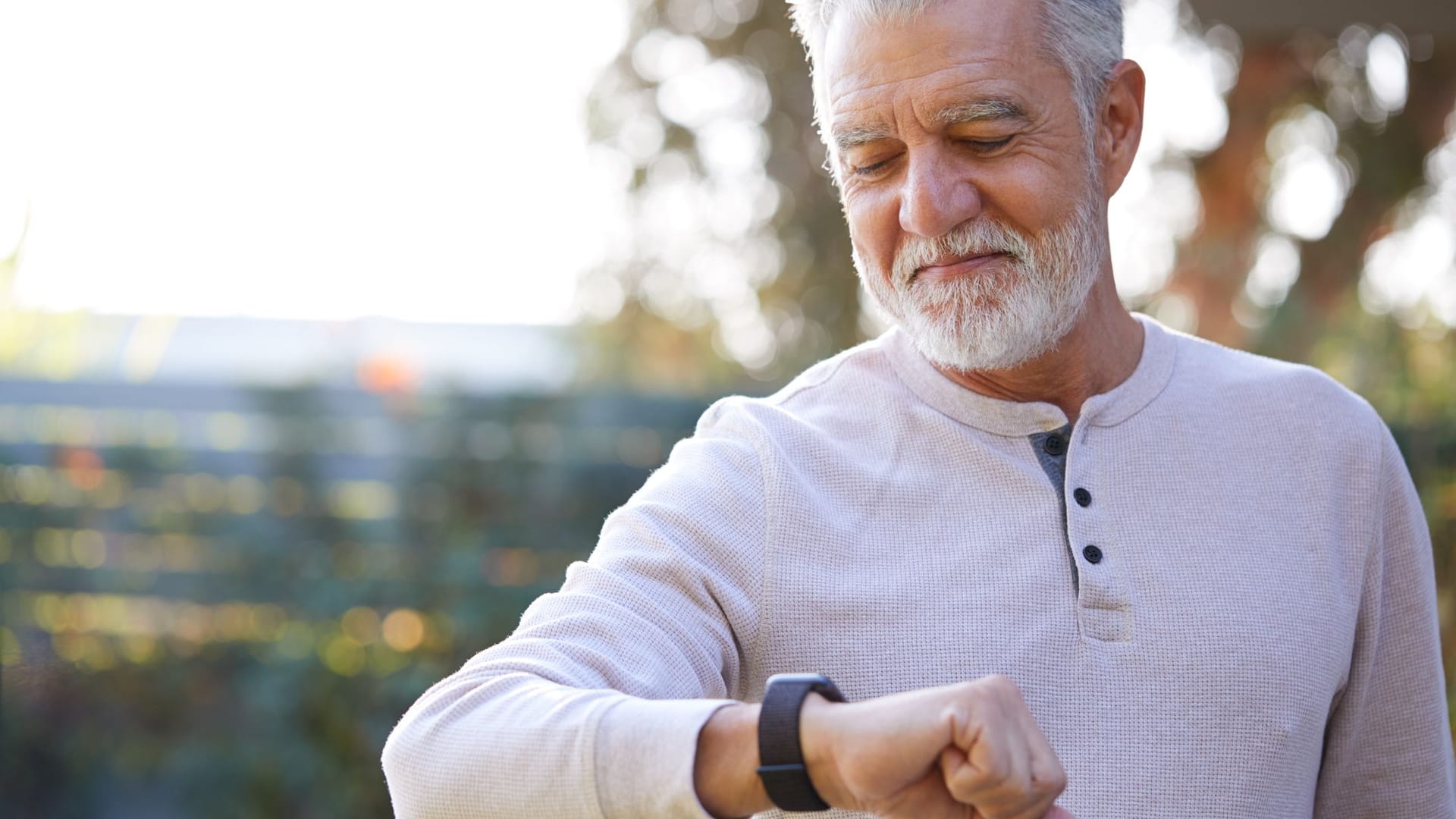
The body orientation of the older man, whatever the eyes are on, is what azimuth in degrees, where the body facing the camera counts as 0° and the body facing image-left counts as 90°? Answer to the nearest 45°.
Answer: approximately 0°

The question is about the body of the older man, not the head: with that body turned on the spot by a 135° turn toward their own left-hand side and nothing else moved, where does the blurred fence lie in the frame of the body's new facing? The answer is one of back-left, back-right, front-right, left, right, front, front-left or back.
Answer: left

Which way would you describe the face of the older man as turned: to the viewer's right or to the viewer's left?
to the viewer's left
